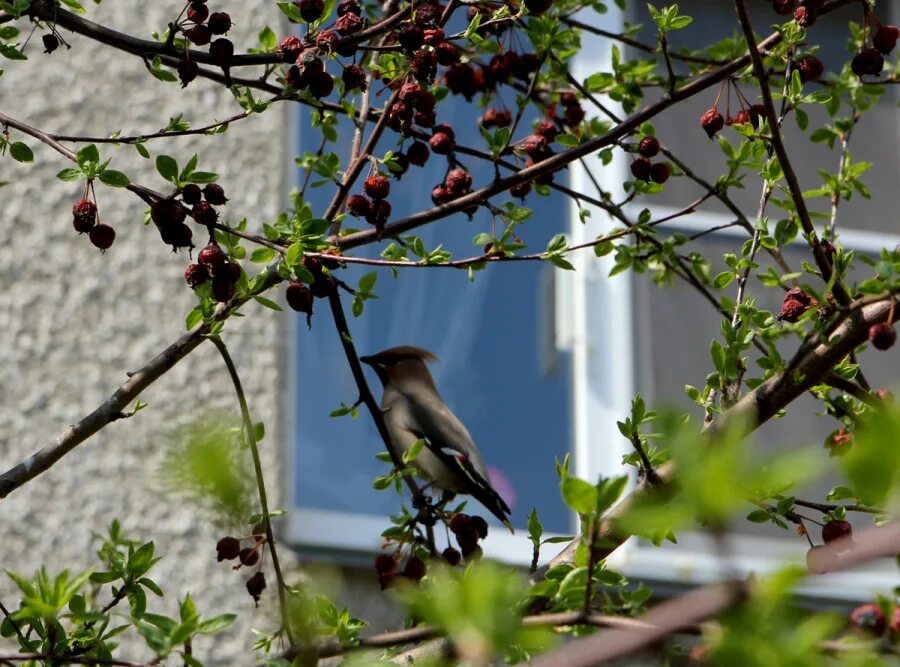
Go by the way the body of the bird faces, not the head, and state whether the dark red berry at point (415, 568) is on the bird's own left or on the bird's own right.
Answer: on the bird's own left

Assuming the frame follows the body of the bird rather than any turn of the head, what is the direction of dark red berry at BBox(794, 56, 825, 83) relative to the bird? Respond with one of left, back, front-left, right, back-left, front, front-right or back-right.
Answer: back-left

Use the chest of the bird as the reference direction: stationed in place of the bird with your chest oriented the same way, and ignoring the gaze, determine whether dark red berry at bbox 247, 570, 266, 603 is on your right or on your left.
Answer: on your left

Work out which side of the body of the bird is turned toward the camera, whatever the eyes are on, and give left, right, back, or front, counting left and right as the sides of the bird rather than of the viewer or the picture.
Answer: left
